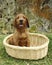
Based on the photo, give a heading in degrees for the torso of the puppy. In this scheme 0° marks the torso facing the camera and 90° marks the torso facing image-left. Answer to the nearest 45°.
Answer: approximately 315°
